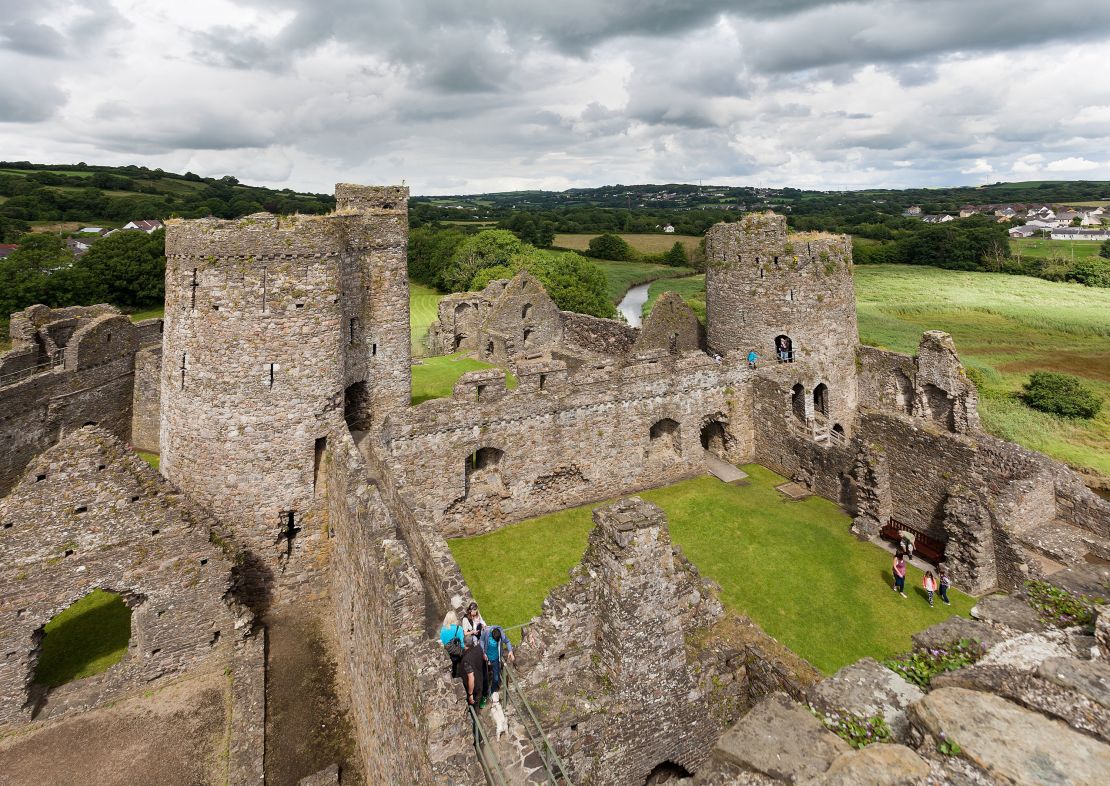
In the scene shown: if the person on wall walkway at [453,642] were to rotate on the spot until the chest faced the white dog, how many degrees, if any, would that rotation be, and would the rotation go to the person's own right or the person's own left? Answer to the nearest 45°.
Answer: approximately 135° to the person's own right

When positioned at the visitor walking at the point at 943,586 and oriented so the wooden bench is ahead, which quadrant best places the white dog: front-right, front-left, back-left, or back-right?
back-left

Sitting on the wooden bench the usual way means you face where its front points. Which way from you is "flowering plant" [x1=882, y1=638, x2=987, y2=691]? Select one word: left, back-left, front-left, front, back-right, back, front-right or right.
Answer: front-left

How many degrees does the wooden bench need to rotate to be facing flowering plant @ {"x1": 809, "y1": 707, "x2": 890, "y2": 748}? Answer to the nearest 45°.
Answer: approximately 45° to its left

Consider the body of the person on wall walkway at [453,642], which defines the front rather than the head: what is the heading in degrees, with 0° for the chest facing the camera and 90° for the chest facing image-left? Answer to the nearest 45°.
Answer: approximately 180°

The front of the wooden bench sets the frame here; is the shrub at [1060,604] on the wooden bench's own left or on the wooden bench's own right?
on the wooden bench's own left

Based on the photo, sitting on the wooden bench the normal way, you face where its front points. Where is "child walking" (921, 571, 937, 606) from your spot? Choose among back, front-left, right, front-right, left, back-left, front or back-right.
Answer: front-left

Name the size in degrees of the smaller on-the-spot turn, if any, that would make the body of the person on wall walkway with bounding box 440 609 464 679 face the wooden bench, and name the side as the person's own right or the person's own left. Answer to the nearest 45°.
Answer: approximately 45° to the person's own right

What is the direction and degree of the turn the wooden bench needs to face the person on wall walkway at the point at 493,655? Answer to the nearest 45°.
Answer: approximately 45° to its left

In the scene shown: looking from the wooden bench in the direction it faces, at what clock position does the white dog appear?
The white dog is roughly at 11 o'clock from the wooden bench.

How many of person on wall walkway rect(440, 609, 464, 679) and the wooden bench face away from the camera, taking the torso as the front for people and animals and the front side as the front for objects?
1

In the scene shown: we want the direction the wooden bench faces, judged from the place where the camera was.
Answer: facing the viewer and to the left of the viewer

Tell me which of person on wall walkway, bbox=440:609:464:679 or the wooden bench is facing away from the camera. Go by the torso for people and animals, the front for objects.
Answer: the person on wall walkway
